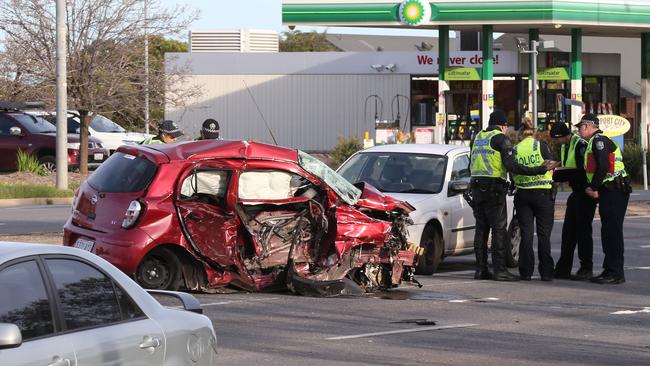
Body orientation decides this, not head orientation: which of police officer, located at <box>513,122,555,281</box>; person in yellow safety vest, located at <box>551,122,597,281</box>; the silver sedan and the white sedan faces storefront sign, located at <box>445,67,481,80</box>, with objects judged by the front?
the police officer

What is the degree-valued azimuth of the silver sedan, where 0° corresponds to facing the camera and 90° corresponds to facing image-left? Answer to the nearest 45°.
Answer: approximately 45°

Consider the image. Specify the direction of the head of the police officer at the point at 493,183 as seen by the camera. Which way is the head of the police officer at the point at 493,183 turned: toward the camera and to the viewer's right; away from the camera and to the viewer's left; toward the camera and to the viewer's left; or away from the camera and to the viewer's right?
away from the camera and to the viewer's right

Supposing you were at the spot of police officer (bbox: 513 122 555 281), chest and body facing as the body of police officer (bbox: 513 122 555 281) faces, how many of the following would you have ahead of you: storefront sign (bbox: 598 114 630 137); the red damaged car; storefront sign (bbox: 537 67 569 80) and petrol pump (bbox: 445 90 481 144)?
3

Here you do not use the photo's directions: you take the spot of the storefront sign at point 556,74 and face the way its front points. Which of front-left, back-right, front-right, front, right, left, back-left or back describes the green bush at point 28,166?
front-right

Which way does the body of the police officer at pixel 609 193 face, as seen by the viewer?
to the viewer's left

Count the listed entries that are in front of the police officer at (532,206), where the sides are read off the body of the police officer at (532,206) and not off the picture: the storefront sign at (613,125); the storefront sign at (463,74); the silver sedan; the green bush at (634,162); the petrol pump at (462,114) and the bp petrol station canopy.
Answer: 5

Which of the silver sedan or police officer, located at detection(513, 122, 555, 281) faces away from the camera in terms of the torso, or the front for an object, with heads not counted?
the police officer

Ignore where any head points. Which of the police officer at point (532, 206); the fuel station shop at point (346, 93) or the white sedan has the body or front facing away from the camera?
the police officer

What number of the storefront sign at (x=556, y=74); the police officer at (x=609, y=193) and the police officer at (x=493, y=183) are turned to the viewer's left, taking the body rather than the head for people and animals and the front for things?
1

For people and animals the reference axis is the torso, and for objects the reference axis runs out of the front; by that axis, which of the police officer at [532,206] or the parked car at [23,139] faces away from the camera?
the police officer

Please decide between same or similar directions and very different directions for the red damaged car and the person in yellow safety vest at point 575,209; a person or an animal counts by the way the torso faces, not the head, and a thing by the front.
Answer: very different directions

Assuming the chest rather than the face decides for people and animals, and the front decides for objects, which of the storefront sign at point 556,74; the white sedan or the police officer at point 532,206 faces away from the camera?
the police officer
